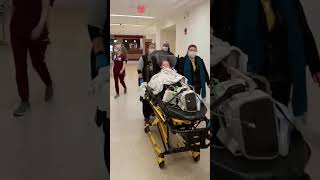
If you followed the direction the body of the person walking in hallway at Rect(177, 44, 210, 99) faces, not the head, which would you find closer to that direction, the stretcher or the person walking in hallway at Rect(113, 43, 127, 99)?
the stretcher

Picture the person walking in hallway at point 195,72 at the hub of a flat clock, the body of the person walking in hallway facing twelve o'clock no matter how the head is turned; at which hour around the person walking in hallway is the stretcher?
The stretcher is roughly at 12 o'clock from the person walking in hallway.

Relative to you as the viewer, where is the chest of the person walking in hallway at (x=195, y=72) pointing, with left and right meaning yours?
facing the viewer
